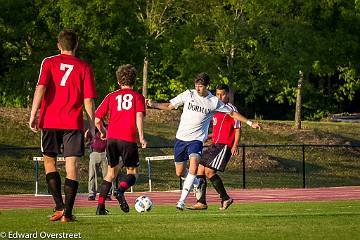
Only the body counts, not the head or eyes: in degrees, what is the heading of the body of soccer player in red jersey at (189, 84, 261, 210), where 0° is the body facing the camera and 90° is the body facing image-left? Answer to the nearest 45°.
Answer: approximately 45°

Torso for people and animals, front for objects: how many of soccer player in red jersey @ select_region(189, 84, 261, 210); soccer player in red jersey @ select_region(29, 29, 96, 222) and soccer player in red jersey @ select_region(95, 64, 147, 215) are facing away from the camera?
2

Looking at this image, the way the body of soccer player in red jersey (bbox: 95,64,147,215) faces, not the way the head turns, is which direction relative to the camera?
away from the camera

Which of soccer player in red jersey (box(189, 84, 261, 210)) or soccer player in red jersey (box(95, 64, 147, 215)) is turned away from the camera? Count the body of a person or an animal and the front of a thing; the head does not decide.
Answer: soccer player in red jersey (box(95, 64, 147, 215))

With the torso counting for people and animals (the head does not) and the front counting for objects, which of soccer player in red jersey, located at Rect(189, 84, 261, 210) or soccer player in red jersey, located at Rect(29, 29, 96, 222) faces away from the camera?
soccer player in red jersey, located at Rect(29, 29, 96, 222)

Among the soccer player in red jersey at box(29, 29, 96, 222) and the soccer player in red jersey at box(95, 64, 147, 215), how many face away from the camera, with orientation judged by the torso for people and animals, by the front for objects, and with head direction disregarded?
2

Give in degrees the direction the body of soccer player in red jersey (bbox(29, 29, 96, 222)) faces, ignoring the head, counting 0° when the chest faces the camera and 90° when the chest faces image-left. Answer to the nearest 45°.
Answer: approximately 180°

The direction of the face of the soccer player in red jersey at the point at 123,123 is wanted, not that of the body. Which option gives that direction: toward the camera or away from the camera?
away from the camera

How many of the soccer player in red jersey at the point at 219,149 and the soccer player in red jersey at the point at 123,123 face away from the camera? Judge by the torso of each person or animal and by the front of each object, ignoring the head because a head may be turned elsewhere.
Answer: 1
